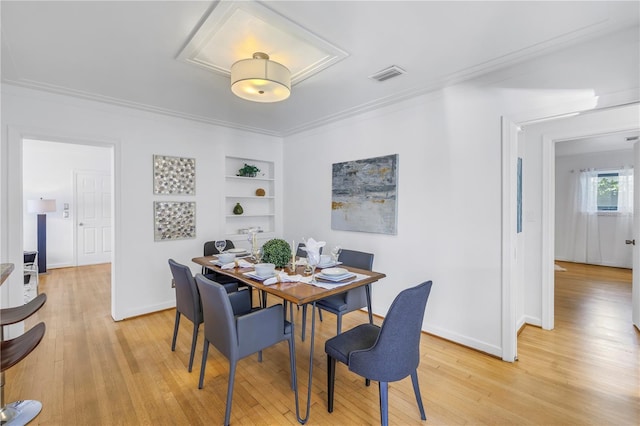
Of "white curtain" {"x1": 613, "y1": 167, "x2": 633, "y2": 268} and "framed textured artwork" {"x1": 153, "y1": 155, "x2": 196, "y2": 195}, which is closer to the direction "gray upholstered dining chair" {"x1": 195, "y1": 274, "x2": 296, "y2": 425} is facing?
the white curtain

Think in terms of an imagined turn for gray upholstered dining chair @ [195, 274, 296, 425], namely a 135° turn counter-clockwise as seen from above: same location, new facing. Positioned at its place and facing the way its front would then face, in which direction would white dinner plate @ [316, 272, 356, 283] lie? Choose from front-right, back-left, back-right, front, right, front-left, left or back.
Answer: back

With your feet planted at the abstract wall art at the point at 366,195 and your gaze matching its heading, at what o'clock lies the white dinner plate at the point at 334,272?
The white dinner plate is roughly at 11 o'clock from the abstract wall art.

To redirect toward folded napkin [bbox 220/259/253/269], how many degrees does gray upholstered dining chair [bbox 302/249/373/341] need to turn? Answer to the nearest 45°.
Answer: approximately 45° to its right

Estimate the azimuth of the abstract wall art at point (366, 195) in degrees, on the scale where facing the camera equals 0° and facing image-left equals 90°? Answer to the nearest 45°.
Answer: approximately 45°

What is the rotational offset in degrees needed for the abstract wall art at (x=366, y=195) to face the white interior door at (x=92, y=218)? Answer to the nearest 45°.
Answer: approximately 45° to its right

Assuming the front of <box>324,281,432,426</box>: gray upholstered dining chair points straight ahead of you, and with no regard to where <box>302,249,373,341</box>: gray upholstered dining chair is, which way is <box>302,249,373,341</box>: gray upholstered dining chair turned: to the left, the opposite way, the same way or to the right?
to the left

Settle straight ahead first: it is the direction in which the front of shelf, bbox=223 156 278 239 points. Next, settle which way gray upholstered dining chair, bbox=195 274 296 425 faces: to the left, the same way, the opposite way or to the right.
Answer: to the left

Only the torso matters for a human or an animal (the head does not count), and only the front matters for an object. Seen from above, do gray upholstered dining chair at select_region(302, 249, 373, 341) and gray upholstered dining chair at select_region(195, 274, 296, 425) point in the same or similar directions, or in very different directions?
very different directions

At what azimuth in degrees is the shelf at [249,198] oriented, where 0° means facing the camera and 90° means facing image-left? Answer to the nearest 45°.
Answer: approximately 315°

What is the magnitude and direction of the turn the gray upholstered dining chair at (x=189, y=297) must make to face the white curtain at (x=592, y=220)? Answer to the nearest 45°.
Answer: approximately 45° to its right

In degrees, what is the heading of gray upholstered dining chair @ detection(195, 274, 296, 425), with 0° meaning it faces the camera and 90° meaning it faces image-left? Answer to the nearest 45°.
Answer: approximately 225°

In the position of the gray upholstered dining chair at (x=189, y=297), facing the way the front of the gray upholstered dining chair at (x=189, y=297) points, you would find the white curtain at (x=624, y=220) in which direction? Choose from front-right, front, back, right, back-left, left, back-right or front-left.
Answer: front-right

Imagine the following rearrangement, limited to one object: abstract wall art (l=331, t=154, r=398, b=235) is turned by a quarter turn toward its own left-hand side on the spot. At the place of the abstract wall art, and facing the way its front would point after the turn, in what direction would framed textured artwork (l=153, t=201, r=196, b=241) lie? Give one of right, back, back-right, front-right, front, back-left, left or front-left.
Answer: back-right

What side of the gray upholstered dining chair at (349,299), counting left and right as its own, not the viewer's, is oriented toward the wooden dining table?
front

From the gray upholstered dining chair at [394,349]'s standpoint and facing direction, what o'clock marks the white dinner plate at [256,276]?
The white dinner plate is roughly at 11 o'clock from the gray upholstered dining chair.

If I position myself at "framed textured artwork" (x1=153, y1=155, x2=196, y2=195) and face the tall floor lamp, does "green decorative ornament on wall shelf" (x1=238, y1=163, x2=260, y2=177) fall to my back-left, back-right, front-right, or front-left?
back-right

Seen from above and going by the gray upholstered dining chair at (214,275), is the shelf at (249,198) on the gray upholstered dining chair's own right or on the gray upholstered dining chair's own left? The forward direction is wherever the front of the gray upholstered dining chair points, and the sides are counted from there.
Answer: on the gray upholstered dining chair's own left

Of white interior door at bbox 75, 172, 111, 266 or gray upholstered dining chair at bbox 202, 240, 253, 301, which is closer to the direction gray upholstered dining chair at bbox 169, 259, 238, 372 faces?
the gray upholstered dining chair
